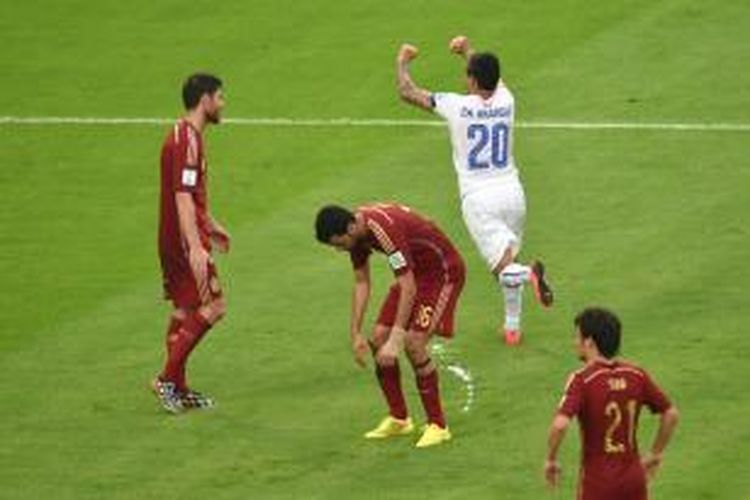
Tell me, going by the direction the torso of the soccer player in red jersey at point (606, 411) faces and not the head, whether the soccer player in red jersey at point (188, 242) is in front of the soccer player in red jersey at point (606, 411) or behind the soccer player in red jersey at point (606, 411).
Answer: in front

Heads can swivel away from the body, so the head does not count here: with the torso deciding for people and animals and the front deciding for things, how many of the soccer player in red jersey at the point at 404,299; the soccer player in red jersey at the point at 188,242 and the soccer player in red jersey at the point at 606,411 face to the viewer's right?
1

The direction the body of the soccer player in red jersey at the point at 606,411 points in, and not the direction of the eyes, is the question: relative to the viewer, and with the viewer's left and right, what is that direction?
facing away from the viewer and to the left of the viewer

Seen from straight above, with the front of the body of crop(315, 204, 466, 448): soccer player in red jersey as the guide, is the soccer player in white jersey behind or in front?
behind

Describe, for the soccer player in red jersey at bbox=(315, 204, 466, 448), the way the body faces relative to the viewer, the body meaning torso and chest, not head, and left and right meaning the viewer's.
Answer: facing the viewer and to the left of the viewer

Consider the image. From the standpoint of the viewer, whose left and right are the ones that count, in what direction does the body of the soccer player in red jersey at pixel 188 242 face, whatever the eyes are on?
facing to the right of the viewer

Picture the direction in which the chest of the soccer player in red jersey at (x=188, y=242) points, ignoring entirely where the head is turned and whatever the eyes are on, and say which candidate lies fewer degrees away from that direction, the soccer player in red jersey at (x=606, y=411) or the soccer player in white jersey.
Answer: the soccer player in white jersey

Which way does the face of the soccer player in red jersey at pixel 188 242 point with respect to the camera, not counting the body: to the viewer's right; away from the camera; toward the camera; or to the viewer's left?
to the viewer's right

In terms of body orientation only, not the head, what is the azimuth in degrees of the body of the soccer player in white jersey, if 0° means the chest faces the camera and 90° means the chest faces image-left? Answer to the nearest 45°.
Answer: approximately 135°

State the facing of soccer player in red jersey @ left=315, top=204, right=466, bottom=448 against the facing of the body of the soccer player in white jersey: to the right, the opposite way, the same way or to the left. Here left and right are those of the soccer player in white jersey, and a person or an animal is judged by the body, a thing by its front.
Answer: to the left

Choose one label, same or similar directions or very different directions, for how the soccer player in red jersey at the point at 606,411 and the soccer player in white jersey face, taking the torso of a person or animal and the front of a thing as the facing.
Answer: same or similar directions
